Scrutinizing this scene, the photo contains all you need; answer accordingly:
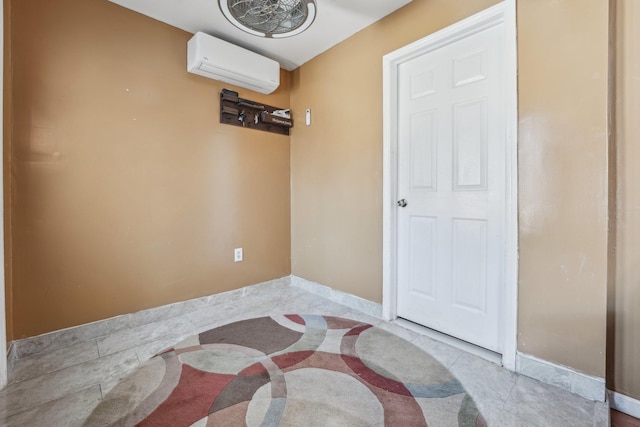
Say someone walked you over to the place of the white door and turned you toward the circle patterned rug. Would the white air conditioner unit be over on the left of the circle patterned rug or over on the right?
right

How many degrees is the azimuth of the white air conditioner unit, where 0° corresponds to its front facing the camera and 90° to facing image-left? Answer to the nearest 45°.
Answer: approximately 315°
